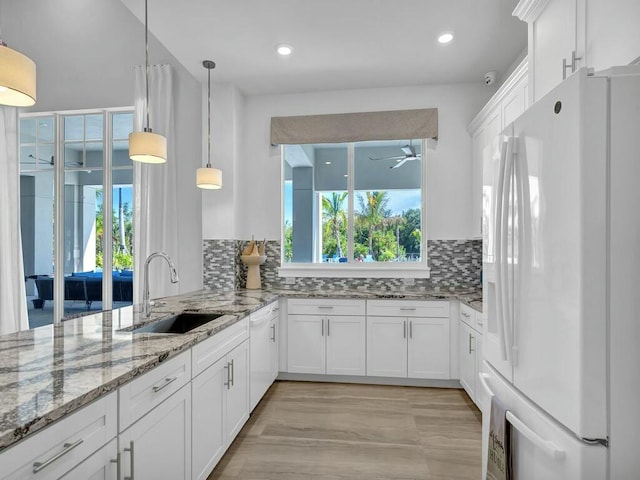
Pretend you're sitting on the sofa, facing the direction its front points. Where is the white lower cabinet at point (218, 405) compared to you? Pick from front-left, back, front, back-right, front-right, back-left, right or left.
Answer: back

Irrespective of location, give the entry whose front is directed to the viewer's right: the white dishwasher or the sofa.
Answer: the white dishwasher

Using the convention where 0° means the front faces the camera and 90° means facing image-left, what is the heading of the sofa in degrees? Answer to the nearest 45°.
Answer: approximately 180°

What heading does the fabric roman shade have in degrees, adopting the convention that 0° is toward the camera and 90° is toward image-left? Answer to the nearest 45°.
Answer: approximately 0°

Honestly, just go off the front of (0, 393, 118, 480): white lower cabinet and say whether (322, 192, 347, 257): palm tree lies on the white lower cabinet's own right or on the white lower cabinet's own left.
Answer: on the white lower cabinet's own left

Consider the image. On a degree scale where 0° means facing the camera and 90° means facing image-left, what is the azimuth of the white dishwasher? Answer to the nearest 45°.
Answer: approximately 270°

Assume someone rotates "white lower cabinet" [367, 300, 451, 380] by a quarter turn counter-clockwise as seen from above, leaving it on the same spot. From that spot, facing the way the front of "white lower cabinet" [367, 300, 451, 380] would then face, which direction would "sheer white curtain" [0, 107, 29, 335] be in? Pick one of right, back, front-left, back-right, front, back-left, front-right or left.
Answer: back

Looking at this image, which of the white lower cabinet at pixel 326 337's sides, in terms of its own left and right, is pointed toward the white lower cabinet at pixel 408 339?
left

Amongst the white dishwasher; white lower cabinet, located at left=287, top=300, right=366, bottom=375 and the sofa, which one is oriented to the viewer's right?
the white dishwasher

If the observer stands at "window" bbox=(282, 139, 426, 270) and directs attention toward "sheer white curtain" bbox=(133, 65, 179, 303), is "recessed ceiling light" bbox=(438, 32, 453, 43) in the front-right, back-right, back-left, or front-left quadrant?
back-left

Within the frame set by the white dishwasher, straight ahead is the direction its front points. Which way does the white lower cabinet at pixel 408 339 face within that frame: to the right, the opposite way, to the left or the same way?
to the right
